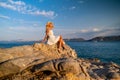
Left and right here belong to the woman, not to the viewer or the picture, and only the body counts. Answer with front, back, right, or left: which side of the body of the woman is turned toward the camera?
right
